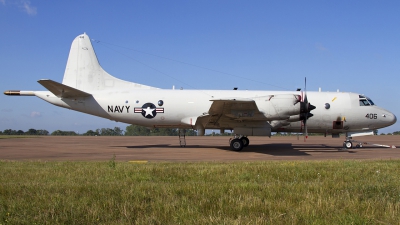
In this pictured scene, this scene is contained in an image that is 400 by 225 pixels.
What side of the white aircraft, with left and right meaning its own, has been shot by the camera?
right
